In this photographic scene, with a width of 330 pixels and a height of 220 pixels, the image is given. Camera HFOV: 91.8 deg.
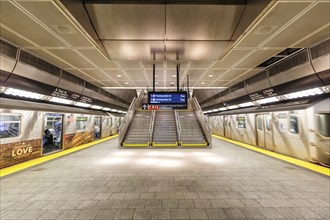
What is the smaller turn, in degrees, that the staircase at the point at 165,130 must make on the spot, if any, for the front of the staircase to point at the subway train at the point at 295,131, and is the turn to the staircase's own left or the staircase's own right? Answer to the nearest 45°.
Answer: approximately 45° to the staircase's own left

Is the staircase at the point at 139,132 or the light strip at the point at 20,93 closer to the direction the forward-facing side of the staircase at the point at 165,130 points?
the light strip

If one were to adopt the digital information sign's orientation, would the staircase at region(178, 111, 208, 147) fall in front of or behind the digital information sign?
behind

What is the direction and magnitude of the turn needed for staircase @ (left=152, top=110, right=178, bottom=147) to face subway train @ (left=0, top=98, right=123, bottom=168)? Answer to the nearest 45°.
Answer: approximately 45° to its right

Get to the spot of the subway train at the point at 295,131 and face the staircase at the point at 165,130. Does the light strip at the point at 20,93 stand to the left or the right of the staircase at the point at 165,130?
left

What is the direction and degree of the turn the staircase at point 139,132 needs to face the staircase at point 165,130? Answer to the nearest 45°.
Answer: approximately 90° to its left

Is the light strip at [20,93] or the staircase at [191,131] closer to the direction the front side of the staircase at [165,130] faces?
the light strip
